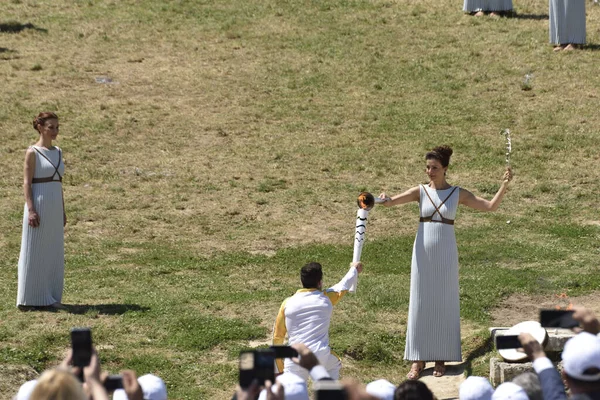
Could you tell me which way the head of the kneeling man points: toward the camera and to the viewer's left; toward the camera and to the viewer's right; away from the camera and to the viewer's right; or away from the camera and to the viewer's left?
away from the camera and to the viewer's right

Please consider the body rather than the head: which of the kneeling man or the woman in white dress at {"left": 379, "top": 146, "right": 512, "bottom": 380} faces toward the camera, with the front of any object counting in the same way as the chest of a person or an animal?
the woman in white dress

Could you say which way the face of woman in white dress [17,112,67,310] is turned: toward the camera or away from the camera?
toward the camera

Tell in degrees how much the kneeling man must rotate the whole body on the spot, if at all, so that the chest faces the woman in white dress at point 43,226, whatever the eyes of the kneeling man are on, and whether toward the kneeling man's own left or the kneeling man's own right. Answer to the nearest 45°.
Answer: approximately 90° to the kneeling man's own left

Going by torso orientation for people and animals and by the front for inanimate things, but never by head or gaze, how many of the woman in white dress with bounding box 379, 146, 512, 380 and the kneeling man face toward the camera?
1

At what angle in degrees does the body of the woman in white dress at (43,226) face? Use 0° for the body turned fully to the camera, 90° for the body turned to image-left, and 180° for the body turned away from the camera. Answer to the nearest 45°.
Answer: approximately 315°

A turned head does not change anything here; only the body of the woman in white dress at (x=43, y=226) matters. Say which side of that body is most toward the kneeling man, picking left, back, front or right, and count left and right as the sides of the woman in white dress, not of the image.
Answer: front

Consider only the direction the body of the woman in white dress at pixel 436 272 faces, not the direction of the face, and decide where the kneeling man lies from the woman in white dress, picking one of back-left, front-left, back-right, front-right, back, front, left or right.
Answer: front-right

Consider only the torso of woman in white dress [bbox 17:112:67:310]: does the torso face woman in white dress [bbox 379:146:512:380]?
yes

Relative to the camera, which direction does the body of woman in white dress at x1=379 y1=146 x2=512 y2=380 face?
toward the camera

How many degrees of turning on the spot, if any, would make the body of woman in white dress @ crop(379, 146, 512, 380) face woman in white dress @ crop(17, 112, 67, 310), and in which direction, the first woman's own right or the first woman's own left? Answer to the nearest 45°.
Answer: approximately 90° to the first woman's own right

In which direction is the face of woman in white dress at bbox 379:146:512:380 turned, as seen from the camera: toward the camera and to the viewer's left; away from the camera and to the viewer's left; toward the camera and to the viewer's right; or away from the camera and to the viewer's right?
toward the camera and to the viewer's left

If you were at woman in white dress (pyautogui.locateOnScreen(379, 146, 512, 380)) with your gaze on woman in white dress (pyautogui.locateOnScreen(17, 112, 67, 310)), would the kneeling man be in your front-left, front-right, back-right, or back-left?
front-left
